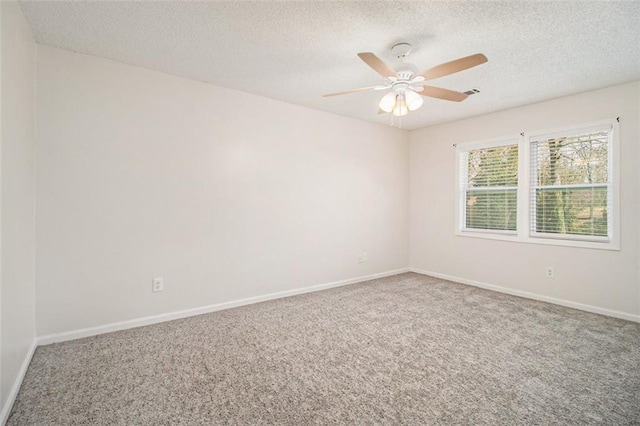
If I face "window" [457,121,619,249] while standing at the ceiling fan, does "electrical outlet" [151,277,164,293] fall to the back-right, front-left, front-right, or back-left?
back-left

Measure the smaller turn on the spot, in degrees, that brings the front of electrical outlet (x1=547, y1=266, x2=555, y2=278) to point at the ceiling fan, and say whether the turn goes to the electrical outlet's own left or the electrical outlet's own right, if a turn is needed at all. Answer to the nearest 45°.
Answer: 0° — it already faces it
